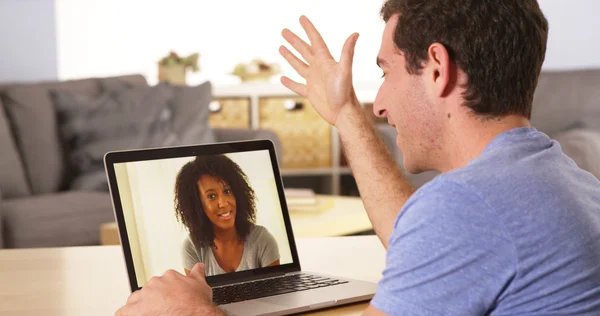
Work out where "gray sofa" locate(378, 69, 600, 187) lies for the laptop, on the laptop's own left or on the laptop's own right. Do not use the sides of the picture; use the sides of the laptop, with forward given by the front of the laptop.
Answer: on the laptop's own left

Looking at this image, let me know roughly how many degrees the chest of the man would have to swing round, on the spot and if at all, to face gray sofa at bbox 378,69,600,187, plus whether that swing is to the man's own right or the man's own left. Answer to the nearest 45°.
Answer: approximately 45° to the man's own right

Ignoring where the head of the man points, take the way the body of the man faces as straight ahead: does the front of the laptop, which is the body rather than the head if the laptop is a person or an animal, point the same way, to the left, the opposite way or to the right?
the opposite way

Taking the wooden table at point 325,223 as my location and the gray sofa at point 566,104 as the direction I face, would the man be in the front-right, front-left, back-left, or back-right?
back-right

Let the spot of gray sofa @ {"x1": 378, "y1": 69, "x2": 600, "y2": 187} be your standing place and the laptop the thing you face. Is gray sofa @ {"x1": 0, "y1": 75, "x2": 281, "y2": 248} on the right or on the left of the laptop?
right

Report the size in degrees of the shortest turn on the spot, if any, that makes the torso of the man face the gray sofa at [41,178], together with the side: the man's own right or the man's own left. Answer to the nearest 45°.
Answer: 0° — they already face it

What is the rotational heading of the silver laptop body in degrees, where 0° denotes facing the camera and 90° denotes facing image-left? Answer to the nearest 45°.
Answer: approximately 315°
